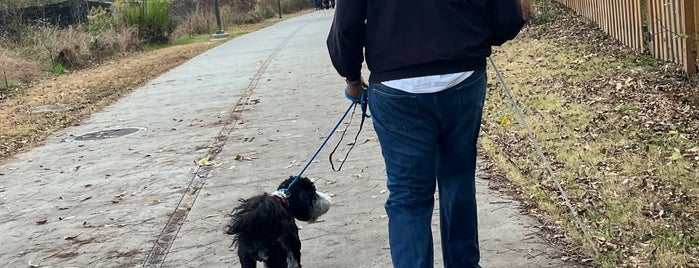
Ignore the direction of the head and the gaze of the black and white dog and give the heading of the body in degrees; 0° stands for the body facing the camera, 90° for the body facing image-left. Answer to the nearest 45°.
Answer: approximately 225°

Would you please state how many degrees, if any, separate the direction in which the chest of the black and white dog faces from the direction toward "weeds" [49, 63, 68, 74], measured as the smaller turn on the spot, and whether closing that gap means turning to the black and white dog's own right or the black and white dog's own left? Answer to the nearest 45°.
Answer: approximately 45° to the black and white dog's own left

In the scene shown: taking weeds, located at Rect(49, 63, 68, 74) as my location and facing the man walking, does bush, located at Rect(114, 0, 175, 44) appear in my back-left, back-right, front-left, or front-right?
back-left

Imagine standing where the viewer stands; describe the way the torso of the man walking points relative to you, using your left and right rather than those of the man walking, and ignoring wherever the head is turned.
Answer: facing away from the viewer

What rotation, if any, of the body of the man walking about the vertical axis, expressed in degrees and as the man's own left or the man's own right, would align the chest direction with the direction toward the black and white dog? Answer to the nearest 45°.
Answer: approximately 45° to the man's own left

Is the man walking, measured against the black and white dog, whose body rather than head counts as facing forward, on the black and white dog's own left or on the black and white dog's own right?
on the black and white dog's own right
